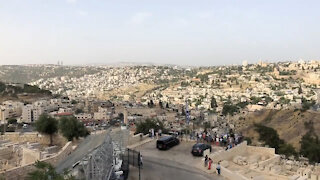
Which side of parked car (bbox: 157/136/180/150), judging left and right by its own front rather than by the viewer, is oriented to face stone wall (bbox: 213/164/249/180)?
right

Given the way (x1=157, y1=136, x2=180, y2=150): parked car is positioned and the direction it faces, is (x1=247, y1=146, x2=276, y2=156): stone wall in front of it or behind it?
in front

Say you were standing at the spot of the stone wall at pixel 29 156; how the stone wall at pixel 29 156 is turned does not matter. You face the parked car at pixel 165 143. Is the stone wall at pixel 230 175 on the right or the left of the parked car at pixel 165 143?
right

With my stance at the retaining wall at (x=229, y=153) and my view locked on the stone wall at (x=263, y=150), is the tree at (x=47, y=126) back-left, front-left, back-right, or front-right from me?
back-left
